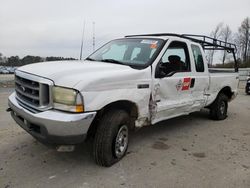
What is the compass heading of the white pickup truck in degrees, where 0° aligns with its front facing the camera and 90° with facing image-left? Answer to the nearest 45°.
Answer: approximately 45°
